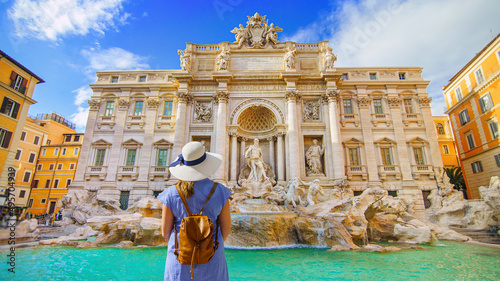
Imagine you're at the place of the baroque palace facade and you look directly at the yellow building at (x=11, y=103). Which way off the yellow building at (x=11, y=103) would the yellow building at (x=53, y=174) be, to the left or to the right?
right

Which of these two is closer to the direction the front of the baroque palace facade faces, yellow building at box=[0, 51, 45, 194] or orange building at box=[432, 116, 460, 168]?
the yellow building

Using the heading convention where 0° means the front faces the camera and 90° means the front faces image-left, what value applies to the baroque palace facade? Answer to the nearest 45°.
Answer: approximately 0°

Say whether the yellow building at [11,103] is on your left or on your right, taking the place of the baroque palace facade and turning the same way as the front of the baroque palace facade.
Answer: on your right

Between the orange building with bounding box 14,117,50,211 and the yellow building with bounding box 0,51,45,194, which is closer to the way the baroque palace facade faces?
the yellow building

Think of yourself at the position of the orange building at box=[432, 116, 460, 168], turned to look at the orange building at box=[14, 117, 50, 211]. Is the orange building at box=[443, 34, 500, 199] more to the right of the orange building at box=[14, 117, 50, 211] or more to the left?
left

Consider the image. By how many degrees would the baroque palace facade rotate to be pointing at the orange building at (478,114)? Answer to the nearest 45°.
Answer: approximately 90° to its left

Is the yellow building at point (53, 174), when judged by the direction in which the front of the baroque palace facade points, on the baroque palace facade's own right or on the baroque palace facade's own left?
on the baroque palace facade's own right

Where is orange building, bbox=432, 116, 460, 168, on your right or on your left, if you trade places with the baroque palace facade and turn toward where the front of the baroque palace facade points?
on your left
